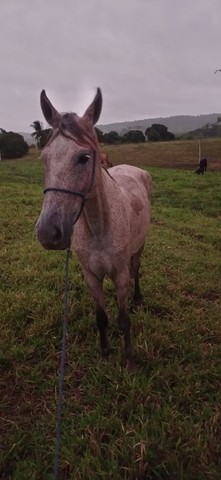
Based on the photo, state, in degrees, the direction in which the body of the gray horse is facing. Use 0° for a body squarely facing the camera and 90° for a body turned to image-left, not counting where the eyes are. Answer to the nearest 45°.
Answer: approximately 45°

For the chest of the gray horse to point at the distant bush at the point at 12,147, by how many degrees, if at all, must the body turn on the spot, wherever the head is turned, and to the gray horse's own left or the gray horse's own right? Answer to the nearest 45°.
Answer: approximately 135° to the gray horse's own right
